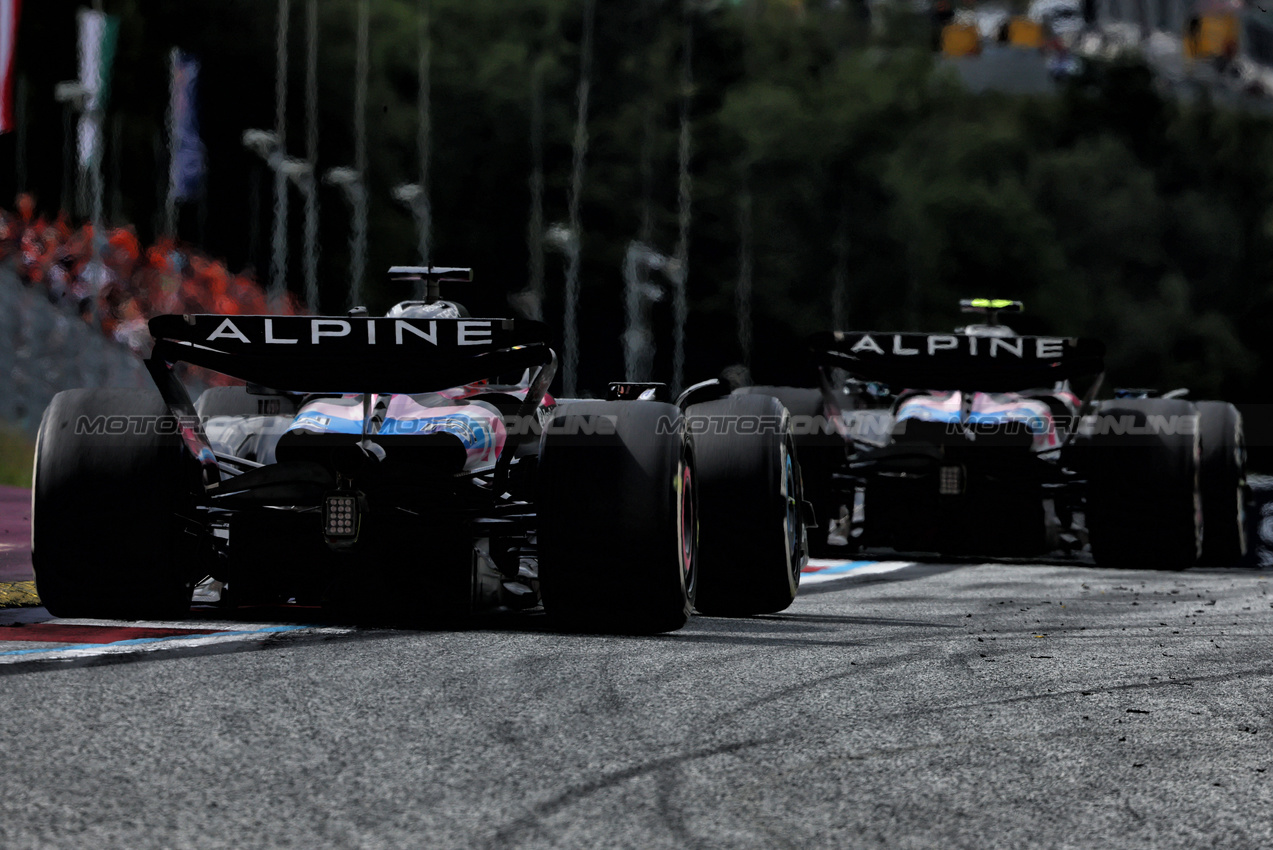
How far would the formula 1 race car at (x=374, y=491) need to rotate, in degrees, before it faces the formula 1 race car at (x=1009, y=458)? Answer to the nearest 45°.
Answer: approximately 45° to its right

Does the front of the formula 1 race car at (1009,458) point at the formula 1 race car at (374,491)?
no

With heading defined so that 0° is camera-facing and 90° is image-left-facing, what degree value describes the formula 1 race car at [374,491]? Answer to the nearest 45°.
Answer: approximately 180°

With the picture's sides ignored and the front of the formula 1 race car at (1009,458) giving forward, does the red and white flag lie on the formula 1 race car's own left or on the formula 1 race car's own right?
on the formula 1 race car's own left

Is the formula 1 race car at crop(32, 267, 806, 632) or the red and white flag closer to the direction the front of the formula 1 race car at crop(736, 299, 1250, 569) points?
the red and white flag

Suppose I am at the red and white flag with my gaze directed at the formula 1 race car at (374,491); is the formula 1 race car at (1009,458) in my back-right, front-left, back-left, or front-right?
front-left

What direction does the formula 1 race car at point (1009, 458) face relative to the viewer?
away from the camera

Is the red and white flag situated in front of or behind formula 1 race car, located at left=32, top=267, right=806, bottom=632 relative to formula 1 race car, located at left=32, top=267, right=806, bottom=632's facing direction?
in front

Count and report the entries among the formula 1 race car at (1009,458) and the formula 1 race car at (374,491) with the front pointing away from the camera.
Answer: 2
